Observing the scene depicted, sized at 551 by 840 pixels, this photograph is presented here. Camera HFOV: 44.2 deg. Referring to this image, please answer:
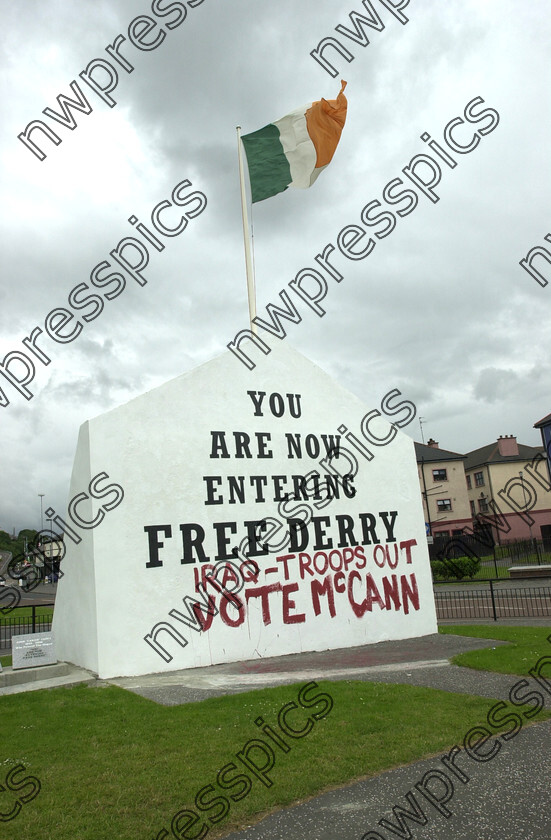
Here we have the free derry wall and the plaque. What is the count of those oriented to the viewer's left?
0

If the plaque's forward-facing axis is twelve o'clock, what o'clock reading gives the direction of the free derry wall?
The free derry wall is roughly at 9 o'clock from the plaque.

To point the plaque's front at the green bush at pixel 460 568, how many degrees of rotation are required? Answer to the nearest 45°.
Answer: approximately 135° to its left

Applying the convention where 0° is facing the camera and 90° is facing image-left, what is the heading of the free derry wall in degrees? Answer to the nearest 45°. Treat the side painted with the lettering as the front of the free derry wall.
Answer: approximately 315°

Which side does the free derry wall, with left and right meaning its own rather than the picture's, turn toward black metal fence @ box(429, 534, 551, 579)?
left

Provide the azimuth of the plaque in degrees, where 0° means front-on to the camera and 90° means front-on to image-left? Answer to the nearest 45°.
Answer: approximately 0°

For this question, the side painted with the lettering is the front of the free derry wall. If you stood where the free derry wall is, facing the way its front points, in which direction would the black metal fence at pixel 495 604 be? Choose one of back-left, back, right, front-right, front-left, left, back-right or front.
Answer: left

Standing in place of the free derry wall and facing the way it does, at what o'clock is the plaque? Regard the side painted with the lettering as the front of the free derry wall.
The plaque is roughly at 4 o'clock from the free derry wall.

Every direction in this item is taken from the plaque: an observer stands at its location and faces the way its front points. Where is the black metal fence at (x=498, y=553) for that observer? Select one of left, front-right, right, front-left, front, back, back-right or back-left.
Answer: back-left
